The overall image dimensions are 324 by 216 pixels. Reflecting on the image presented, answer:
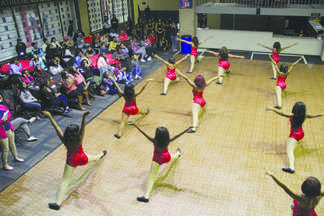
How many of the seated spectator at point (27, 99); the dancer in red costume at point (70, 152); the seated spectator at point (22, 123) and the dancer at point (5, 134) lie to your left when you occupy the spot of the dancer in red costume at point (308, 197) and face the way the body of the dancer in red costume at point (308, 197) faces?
4

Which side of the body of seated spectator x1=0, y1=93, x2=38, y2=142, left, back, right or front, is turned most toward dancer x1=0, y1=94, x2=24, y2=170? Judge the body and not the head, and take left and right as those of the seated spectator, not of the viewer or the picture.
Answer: right

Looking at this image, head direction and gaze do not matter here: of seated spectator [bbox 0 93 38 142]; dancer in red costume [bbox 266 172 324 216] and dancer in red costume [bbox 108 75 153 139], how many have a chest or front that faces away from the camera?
2

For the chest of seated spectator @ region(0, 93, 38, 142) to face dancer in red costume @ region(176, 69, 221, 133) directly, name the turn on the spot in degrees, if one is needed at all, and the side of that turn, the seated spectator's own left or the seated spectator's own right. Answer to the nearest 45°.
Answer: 0° — they already face them

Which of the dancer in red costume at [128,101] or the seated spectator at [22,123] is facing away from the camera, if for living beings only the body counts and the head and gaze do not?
the dancer in red costume

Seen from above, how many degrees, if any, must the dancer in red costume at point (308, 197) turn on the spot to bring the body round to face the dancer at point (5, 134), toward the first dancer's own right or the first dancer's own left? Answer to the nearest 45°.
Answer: approximately 90° to the first dancer's own left

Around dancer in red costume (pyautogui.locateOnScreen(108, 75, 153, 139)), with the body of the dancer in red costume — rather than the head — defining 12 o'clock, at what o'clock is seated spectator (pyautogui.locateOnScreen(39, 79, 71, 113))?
The seated spectator is roughly at 10 o'clock from the dancer in red costume.

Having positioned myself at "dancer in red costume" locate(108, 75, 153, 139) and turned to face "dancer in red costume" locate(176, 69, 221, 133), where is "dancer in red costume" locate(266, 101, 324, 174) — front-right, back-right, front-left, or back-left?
front-right

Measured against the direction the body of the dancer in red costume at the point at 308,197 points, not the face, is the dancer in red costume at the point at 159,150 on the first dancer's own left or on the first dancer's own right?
on the first dancer's own left

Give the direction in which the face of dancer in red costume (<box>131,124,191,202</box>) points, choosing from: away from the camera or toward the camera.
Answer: away from the camera

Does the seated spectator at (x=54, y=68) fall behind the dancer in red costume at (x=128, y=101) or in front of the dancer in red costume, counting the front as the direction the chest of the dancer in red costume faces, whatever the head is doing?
in front

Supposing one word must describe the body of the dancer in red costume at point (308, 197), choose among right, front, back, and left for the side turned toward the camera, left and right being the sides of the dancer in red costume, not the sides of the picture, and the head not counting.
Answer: back

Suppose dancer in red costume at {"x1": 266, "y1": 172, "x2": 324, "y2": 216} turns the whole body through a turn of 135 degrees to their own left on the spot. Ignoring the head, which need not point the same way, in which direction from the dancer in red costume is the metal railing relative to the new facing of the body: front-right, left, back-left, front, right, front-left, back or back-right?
back-right

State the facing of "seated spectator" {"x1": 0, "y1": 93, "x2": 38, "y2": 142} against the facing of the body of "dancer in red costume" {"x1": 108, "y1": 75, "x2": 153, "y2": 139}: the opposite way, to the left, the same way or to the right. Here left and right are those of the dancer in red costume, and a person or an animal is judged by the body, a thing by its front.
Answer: to the right

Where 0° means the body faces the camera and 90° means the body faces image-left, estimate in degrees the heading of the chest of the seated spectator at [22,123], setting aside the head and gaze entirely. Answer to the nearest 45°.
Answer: approximately 270°

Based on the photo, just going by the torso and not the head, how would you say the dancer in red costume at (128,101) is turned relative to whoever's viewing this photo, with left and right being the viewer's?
facing away from the viewer
